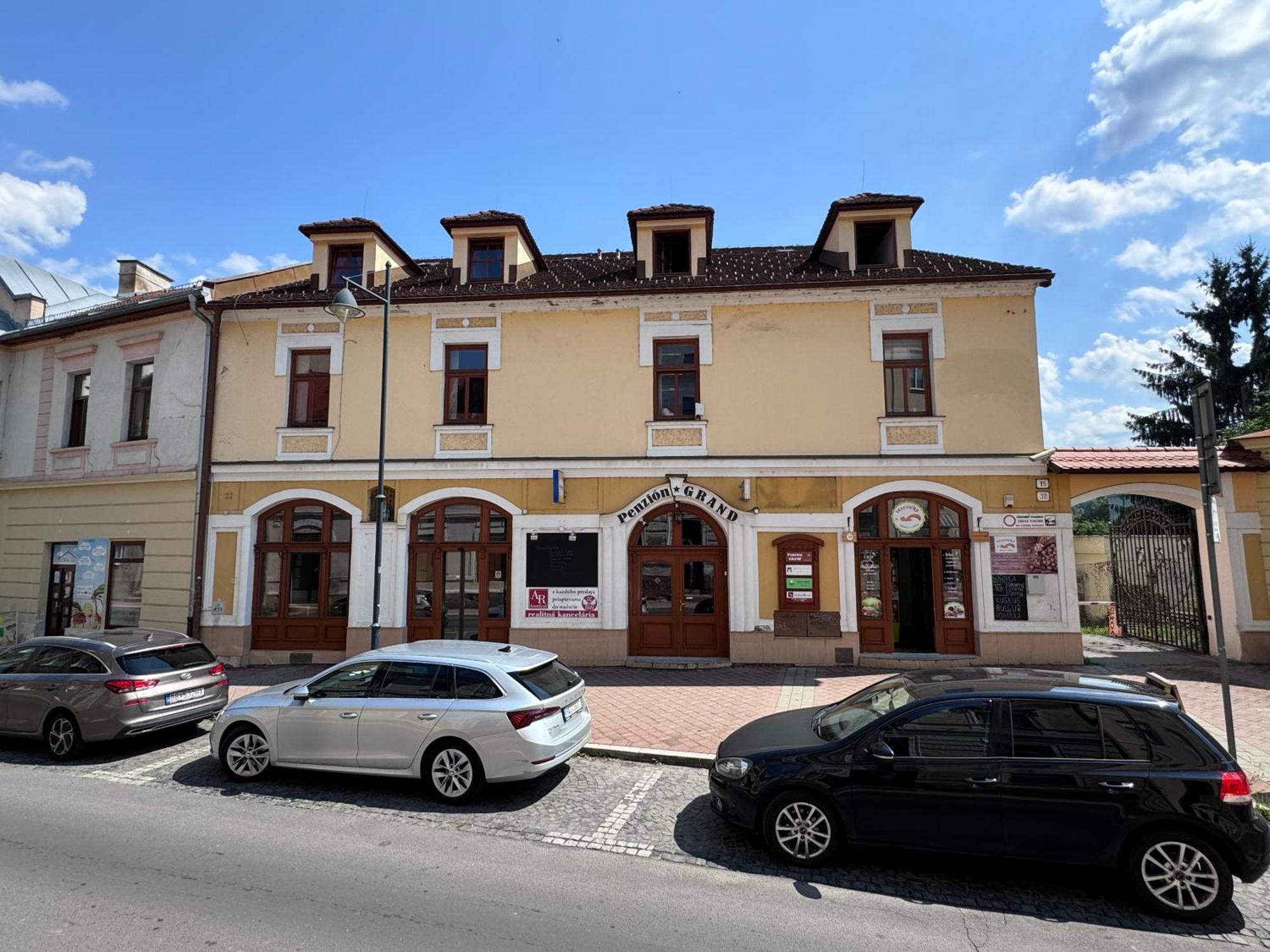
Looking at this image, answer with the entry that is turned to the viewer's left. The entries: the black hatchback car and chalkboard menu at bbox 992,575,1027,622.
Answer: the black hatchback car

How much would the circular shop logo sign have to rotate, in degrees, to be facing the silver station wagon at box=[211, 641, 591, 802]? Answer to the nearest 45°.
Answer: approximately 45° to its right

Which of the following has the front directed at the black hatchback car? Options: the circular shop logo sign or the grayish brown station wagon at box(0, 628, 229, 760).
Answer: the circular shop logo sign

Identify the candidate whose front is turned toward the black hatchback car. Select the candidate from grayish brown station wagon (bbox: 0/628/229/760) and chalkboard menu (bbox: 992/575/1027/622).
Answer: the chalkboard menu

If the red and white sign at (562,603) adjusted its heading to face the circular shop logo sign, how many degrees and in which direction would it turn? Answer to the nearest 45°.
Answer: approximately 90° to its left

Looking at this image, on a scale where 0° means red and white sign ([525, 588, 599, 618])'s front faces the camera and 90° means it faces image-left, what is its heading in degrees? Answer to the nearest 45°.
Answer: approximately 0°

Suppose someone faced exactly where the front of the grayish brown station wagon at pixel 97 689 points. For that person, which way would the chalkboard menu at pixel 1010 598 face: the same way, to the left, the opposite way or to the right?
to the left

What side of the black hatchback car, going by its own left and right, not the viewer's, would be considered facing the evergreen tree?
right

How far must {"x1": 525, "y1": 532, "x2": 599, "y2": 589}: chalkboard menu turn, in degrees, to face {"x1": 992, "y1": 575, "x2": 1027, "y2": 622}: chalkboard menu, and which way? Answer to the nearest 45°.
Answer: approximately 90° to its left
